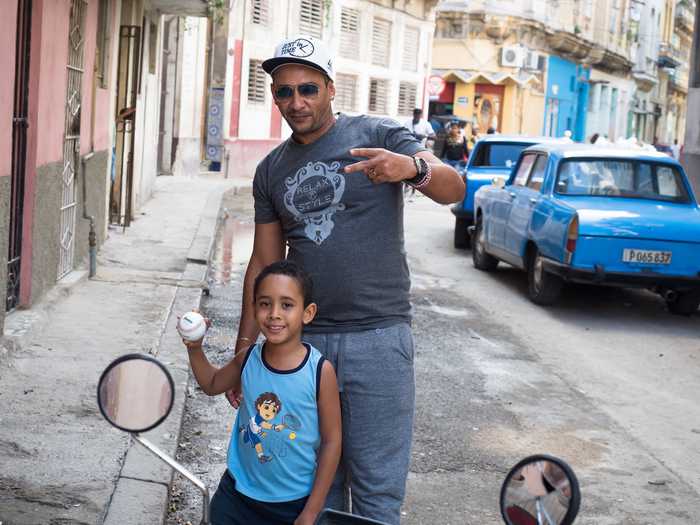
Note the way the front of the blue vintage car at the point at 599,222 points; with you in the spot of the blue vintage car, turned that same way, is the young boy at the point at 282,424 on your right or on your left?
on your left

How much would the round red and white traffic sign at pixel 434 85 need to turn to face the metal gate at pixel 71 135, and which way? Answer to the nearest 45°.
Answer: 0° — it already faces it

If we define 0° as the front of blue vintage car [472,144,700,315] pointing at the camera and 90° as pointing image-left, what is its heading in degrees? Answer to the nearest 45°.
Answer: approximately 135°

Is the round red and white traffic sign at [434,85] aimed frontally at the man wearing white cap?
yes

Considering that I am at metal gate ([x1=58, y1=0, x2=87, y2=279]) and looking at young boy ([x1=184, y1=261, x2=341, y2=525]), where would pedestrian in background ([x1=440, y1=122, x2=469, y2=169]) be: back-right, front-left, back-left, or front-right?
back-left

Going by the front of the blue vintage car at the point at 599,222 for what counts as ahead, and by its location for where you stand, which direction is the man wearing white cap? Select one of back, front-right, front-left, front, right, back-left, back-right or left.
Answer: back-left

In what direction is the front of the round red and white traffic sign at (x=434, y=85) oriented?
toward the camera

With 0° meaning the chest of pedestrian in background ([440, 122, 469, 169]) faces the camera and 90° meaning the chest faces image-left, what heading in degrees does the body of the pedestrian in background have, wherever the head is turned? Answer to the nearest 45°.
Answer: approximately 0°

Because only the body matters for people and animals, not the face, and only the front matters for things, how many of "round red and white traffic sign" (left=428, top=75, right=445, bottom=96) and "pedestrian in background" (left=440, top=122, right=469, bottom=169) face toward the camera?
2

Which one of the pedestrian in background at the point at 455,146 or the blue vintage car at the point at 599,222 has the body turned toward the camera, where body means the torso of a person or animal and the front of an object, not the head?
the pedestrian in background

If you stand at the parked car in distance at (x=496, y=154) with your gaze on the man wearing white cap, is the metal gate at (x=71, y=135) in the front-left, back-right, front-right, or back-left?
front-right

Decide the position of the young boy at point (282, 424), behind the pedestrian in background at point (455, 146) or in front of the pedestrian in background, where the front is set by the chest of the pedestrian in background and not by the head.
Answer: in front

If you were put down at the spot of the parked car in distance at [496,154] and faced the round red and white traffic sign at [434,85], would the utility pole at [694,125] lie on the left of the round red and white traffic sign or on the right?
right

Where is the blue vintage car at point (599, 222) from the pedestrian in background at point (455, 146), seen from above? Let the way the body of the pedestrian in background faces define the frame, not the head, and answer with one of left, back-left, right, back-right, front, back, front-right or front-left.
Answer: front

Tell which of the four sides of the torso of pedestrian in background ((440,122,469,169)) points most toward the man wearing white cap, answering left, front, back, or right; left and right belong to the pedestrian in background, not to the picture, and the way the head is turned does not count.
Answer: front

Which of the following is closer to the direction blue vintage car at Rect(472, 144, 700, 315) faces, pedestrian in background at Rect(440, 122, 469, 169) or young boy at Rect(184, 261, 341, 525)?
the pedestrian in background

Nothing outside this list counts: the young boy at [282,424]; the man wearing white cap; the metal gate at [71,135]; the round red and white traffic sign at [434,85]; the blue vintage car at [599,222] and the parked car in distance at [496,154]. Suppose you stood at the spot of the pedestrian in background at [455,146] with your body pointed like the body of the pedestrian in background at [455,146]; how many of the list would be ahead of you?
5

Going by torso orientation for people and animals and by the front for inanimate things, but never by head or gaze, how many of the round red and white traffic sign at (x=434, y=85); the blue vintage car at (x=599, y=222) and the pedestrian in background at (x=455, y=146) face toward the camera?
2

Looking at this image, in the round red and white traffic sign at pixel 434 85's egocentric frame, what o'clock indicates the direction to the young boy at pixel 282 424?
The young boy is roughly at 12 o'clock from the round red and white traffic sign.

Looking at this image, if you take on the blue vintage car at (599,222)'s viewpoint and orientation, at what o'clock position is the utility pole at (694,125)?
The utility pole is roughly at 2 o'clock from the blue vintage car.
